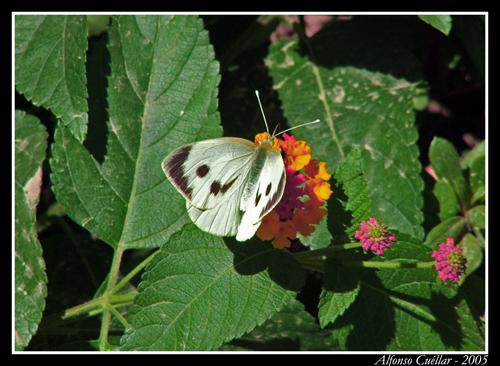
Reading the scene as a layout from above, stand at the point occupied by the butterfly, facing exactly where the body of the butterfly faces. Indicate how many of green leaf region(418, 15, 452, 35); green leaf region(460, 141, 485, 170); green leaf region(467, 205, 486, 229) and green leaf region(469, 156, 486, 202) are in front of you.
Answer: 4

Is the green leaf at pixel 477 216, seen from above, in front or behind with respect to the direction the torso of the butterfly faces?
in front

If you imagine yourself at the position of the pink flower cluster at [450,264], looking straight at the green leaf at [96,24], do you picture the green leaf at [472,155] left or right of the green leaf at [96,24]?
right

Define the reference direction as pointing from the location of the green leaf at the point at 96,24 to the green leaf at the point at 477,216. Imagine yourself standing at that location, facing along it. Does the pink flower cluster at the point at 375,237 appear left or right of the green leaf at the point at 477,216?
right

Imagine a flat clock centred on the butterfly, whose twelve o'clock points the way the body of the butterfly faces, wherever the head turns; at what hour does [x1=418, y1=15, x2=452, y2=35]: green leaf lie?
The green leaf is roughly at 12 o'clock from the butterfly.

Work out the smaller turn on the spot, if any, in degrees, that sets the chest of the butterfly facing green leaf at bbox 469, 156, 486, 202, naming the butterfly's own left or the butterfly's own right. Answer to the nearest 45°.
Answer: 0° — it already faces it

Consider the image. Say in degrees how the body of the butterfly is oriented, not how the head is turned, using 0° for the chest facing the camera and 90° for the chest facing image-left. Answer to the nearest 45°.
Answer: approximately 225°

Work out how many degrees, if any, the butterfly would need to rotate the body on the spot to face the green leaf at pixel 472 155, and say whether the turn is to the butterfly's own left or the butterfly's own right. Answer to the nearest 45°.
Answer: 0° — it already faces it

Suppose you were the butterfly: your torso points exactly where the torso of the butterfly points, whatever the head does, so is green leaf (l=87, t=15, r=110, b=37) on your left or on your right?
on your left

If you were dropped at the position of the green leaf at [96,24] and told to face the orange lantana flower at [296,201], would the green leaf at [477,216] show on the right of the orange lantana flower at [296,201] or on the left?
left
